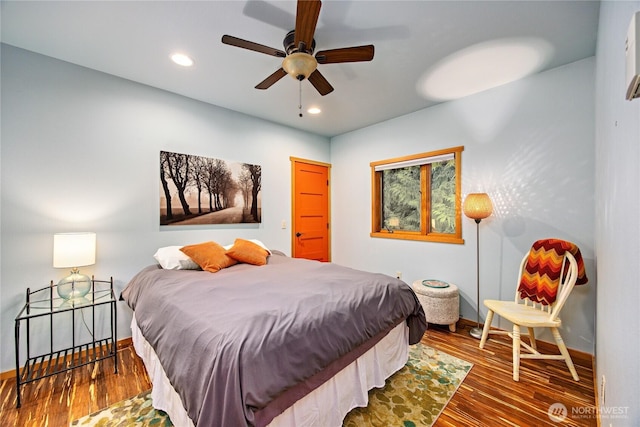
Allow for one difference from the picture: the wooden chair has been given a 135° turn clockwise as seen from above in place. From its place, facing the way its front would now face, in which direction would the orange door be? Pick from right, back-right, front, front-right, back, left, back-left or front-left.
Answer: left

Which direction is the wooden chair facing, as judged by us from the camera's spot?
facing the viewer and to the left of the viewer

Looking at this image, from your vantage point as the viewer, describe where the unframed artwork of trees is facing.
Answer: facing the viewer and to the right of the viewer

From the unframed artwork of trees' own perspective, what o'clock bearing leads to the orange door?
The orange door is roughly at 10 o'clock from the unframed artwork of trees.

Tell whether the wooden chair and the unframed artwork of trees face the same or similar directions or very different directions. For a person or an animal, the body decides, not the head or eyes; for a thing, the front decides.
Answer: very different directions

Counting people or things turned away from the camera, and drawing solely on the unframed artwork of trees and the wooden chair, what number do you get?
0

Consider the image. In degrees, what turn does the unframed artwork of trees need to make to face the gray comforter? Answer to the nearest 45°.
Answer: approximately 45° to its right

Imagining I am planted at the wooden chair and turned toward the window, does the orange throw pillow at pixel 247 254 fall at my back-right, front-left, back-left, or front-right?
front-left

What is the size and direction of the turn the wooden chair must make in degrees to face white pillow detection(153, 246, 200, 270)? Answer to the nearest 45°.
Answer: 0° — it already faces it

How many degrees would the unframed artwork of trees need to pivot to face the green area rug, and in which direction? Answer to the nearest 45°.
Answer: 0° — it already faces it

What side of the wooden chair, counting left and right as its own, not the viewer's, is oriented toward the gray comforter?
front

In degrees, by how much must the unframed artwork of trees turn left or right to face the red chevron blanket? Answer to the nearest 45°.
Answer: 0° — it already faces it

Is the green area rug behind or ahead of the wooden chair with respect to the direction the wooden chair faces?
ahead

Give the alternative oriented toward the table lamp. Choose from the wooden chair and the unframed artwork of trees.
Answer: the wooden chair
